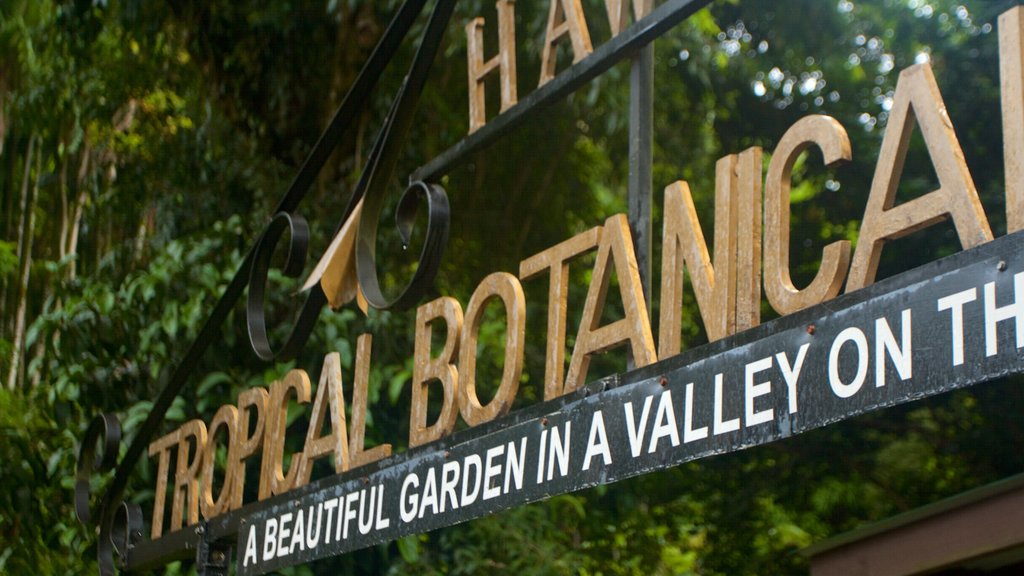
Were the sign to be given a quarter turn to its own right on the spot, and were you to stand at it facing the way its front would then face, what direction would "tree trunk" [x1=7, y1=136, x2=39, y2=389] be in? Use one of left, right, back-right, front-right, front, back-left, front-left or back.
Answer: front

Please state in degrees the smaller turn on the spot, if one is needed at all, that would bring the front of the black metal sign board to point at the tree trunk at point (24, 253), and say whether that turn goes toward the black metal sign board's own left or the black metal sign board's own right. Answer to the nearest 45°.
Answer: approximately 90° to the black metal sign board's own right

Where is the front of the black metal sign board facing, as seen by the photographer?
facing the viewer and to the left of the viewer
